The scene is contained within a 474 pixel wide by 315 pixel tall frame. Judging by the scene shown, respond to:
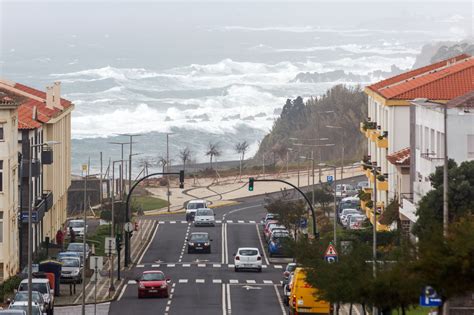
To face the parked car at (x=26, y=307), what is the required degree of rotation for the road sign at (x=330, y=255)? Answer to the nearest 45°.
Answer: approximately 90° to its right

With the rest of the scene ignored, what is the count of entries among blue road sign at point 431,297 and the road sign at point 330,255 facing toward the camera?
2

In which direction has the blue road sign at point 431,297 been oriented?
toward the camera

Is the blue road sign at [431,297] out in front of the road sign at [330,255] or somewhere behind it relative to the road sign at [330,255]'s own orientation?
in front

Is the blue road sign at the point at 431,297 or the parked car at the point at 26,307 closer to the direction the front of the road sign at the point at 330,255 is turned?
the blue road sign

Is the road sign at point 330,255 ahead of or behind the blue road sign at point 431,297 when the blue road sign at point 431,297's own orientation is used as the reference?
behind
